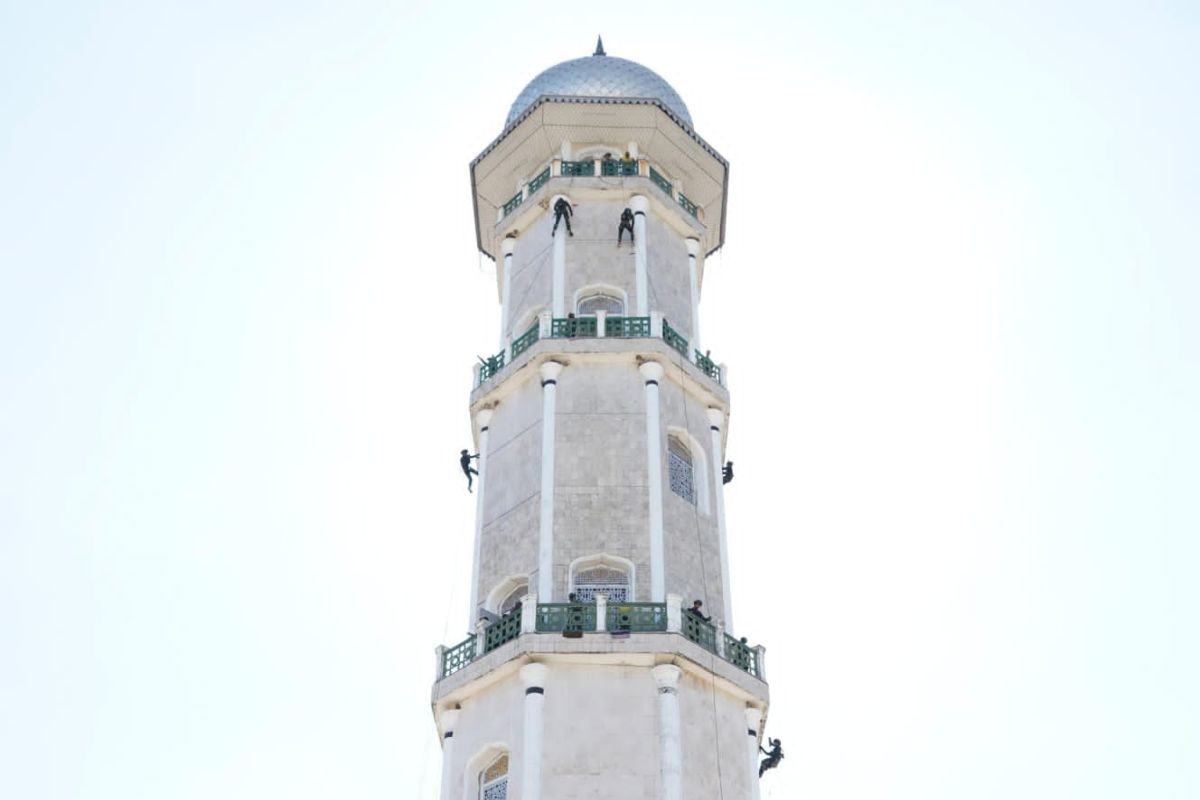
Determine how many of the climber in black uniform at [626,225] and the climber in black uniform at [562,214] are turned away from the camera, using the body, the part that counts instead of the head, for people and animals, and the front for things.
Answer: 2

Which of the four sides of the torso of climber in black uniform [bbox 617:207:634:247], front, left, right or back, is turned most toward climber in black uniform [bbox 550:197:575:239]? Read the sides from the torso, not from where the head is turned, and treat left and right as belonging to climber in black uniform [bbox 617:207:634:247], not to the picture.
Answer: left

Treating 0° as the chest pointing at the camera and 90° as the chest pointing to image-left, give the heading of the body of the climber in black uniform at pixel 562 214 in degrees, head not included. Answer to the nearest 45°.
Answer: approximately 180°

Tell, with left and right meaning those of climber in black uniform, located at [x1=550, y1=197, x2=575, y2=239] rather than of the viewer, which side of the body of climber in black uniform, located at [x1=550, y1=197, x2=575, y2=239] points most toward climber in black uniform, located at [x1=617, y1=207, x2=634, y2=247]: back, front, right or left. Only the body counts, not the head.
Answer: right

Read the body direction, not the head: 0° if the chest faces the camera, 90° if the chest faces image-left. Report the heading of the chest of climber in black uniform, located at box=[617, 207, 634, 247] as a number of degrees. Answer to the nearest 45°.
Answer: approximately 180°
